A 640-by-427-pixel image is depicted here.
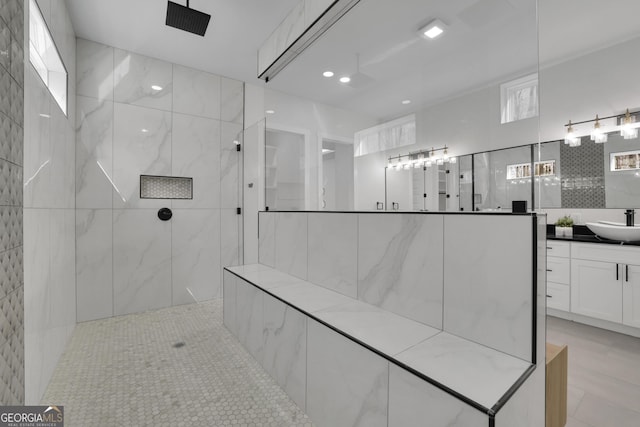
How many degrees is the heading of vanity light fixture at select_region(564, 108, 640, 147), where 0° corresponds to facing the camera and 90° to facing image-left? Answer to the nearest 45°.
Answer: approximately 45°

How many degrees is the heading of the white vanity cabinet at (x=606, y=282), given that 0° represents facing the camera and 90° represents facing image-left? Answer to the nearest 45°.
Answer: approximately 45°
